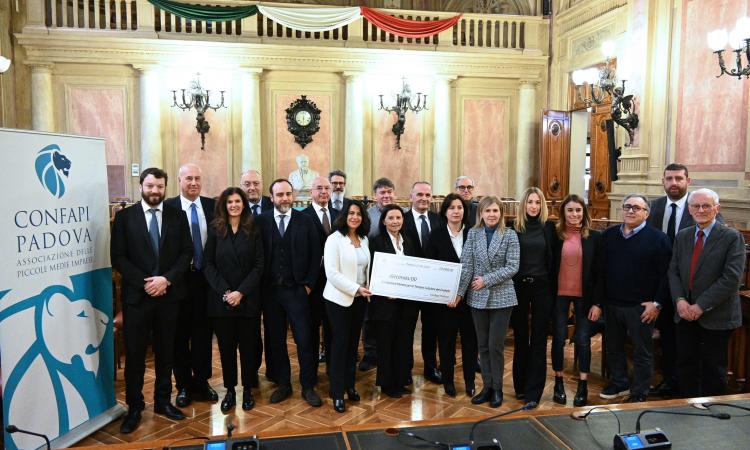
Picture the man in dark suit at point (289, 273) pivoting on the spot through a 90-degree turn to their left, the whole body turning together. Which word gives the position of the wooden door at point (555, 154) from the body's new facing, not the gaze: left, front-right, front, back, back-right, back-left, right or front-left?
front-left

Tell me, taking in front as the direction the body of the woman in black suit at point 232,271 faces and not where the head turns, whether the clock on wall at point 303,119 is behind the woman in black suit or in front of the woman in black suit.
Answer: behind

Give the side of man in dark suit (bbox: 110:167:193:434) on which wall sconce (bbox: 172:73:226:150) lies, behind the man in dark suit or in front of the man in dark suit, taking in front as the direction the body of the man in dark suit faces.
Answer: behind

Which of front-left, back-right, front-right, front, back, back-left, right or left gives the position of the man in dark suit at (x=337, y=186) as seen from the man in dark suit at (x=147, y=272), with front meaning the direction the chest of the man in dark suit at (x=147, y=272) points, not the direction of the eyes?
back-left

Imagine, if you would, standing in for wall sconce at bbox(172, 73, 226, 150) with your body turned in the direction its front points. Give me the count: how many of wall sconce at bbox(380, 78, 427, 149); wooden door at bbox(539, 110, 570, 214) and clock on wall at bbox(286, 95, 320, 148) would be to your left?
3

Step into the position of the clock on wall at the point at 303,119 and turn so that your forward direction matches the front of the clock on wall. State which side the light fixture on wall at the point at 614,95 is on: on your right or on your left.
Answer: on your left

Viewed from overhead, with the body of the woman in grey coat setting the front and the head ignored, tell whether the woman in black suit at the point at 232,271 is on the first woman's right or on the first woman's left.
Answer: on the first woman's right

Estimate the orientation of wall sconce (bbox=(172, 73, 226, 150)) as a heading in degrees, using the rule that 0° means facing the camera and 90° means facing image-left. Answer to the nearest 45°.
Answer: approximately 0°
